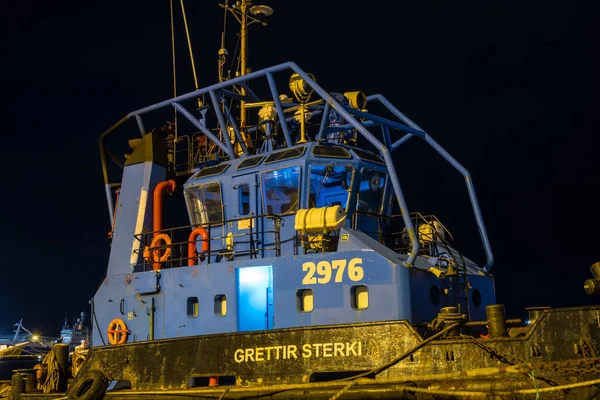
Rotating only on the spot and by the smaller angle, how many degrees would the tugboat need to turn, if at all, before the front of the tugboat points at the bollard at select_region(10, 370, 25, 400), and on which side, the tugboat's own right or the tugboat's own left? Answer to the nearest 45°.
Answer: approximately 135° to the tugboat's own right

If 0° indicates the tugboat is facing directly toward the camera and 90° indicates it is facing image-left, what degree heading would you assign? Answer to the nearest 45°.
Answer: approximately 315°

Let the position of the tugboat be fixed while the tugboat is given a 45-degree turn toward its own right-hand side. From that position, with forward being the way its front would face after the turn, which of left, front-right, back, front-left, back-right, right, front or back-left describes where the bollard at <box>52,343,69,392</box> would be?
right
